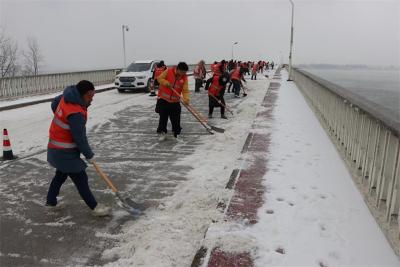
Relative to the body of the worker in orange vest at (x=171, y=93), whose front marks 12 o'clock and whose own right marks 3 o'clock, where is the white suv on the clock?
The white suv is roughly at 7 o'clock from the worker in orange vest.

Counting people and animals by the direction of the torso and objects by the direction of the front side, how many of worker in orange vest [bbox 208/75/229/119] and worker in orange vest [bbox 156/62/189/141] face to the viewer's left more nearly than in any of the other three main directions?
0

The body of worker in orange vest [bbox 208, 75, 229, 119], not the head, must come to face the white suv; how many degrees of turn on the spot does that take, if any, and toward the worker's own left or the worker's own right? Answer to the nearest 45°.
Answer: approximately 180°

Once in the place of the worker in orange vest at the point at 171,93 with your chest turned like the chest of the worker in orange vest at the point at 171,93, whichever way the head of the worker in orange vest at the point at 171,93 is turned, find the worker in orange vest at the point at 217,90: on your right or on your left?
on your left

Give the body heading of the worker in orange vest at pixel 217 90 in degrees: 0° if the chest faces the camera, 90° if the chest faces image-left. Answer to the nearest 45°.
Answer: approximately 315°

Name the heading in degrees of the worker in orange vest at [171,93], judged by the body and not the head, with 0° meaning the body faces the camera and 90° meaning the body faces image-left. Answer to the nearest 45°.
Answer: approximately 315°

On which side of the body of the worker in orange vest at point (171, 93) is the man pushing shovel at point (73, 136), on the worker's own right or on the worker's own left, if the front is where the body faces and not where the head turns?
on the worker's own right

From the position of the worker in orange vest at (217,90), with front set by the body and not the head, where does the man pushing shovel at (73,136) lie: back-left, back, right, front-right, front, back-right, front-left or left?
front-right
